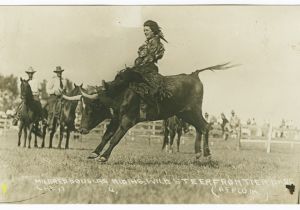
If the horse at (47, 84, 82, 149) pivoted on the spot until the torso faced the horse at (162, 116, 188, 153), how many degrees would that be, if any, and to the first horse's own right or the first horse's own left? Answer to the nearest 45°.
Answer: approximately 45° to the first horse's own left

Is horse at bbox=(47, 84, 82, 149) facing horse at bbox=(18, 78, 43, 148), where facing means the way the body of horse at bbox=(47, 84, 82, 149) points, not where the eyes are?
no

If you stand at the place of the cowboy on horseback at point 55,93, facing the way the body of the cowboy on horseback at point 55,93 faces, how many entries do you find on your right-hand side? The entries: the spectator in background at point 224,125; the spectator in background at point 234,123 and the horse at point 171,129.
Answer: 0

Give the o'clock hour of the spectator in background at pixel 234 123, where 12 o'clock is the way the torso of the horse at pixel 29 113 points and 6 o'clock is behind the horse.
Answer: The spectator in background is roughly at 8 o'clock from the horse.

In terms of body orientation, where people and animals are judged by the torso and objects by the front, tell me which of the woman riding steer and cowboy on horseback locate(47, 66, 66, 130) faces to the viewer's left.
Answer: the woman riding steer

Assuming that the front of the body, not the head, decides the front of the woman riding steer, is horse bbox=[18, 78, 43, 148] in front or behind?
in front

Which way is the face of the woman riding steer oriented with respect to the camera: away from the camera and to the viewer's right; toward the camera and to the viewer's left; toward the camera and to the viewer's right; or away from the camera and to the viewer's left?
toward the camera and to the viewer's left

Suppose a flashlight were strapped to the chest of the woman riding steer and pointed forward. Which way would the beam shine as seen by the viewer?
to the viewer's left

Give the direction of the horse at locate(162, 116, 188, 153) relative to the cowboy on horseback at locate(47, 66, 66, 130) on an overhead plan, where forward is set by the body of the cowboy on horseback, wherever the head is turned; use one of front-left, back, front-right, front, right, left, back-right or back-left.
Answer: front-left

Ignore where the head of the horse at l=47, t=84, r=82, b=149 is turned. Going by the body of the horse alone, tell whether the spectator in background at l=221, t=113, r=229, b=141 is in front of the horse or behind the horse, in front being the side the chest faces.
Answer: in front

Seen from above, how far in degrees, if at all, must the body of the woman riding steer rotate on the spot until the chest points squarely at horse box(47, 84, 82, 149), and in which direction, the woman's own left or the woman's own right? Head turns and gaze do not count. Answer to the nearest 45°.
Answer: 0° — they already face it
